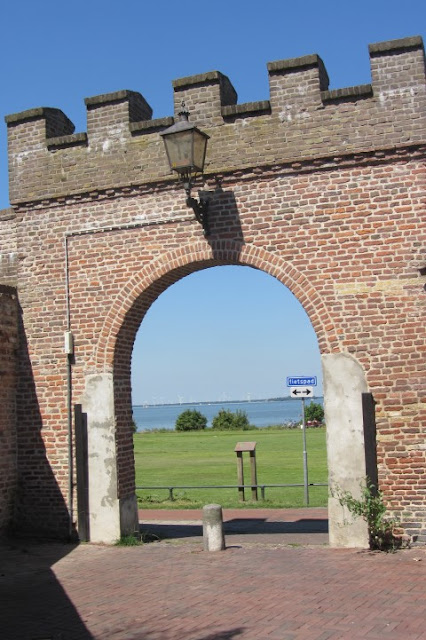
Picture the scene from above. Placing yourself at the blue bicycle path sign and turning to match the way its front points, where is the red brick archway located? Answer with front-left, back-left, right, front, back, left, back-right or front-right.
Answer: front

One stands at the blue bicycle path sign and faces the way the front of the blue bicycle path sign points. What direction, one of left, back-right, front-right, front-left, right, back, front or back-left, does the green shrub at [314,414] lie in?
back

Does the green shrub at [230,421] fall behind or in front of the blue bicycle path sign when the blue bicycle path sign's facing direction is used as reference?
behind

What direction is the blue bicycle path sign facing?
toward the camera

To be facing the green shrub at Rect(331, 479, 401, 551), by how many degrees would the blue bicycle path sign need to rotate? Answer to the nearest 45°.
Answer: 0° — it already faces it

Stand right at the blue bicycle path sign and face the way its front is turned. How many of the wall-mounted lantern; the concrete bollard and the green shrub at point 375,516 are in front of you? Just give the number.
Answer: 3

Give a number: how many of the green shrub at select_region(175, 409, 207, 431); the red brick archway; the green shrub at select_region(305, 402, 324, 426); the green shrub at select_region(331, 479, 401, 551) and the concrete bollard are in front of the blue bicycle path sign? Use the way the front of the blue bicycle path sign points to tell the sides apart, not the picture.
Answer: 3

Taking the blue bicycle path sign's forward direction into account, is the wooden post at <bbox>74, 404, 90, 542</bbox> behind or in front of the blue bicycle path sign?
in front

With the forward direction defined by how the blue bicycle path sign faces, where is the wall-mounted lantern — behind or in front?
in front

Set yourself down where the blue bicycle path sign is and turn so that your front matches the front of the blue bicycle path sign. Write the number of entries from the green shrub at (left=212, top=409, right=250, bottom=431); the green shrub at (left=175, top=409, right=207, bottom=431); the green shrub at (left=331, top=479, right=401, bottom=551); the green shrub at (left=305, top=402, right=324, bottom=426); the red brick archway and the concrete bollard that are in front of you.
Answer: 3

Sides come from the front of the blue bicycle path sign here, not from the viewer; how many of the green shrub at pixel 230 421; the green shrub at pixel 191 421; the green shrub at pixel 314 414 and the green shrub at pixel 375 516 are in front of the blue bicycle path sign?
1

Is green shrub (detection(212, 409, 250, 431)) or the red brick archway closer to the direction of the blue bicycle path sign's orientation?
the red brick archway

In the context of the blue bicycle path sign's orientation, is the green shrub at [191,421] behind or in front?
behind

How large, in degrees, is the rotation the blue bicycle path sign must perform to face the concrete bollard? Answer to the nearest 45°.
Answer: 0° — it already faces it

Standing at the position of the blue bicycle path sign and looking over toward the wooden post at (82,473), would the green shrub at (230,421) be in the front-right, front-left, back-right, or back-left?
back-right
